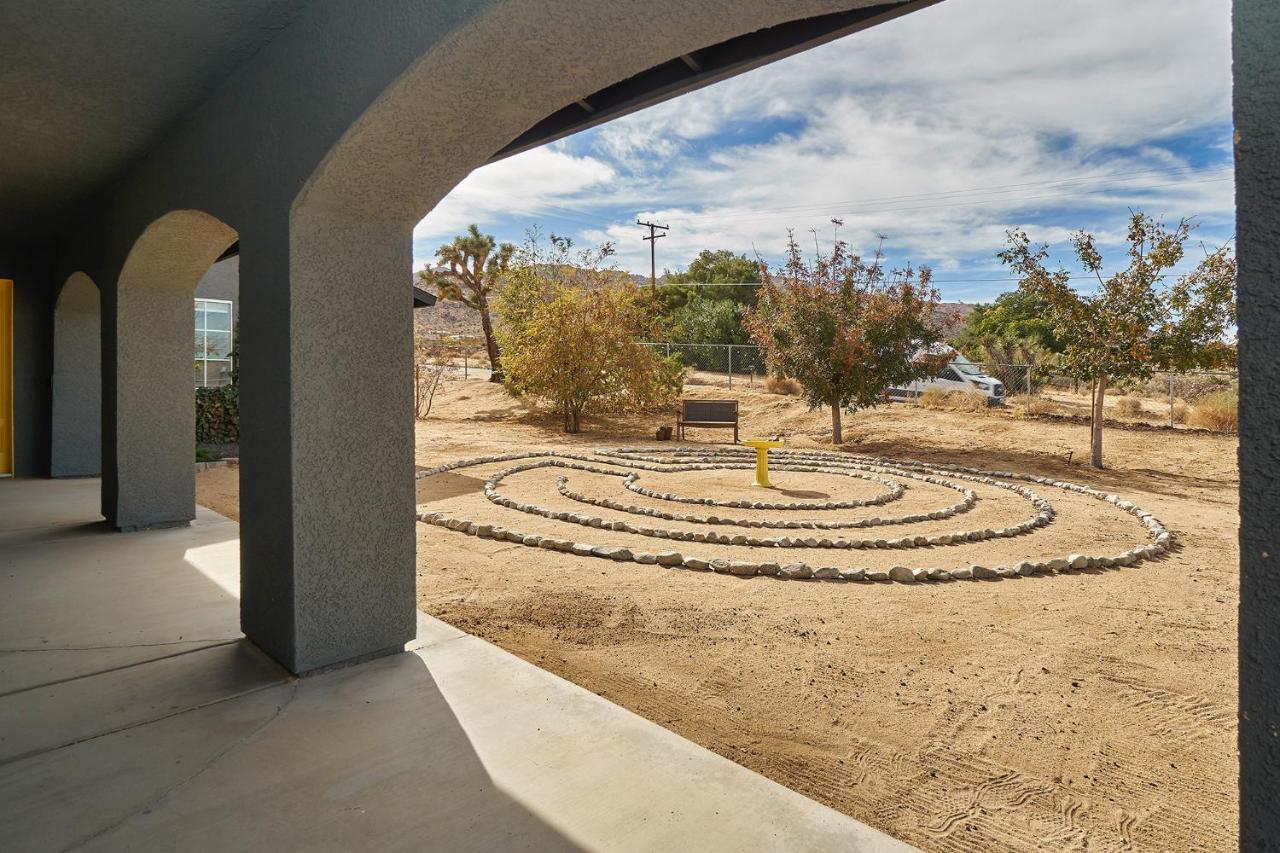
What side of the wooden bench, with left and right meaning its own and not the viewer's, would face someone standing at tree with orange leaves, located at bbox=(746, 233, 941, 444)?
left

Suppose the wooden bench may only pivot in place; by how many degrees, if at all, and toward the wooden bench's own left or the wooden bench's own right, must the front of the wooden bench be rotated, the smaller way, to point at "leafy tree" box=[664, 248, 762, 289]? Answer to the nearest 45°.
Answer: approximately 180°

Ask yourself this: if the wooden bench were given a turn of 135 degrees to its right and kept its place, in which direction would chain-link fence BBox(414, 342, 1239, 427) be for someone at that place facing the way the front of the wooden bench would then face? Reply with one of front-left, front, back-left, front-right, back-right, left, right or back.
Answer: right

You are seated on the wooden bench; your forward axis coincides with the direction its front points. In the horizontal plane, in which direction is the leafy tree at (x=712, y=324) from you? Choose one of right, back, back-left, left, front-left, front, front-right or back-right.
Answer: back

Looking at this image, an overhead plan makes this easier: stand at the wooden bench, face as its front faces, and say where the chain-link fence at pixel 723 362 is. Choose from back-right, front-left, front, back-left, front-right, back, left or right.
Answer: back

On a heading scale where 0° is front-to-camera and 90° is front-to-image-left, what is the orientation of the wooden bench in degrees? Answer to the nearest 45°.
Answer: approximately 0°

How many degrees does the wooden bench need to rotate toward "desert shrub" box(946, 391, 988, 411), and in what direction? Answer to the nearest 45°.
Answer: approximately 135° to its left

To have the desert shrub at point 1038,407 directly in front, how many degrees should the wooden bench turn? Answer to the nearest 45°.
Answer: approximately 135° to its left

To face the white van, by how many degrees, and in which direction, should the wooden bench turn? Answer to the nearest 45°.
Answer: approximately 135° to its left

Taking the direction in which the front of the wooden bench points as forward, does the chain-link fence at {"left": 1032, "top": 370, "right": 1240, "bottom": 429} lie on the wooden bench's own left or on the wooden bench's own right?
on the wooden bench's own left
